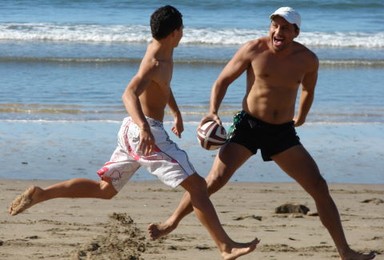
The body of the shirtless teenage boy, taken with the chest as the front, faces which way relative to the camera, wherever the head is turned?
to the viewer's right

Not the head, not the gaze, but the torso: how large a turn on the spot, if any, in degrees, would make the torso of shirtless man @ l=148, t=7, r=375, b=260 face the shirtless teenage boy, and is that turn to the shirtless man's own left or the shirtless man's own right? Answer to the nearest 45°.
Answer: approximately 45° to the shirtless man's own right

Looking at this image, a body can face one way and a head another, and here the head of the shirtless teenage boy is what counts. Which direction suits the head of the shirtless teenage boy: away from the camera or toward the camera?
away from the camera

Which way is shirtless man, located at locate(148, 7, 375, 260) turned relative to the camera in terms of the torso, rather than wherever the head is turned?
toward the camera

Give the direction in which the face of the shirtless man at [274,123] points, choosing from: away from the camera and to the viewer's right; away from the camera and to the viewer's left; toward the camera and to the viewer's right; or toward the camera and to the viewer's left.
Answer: toward the camera and to the viewer's left
